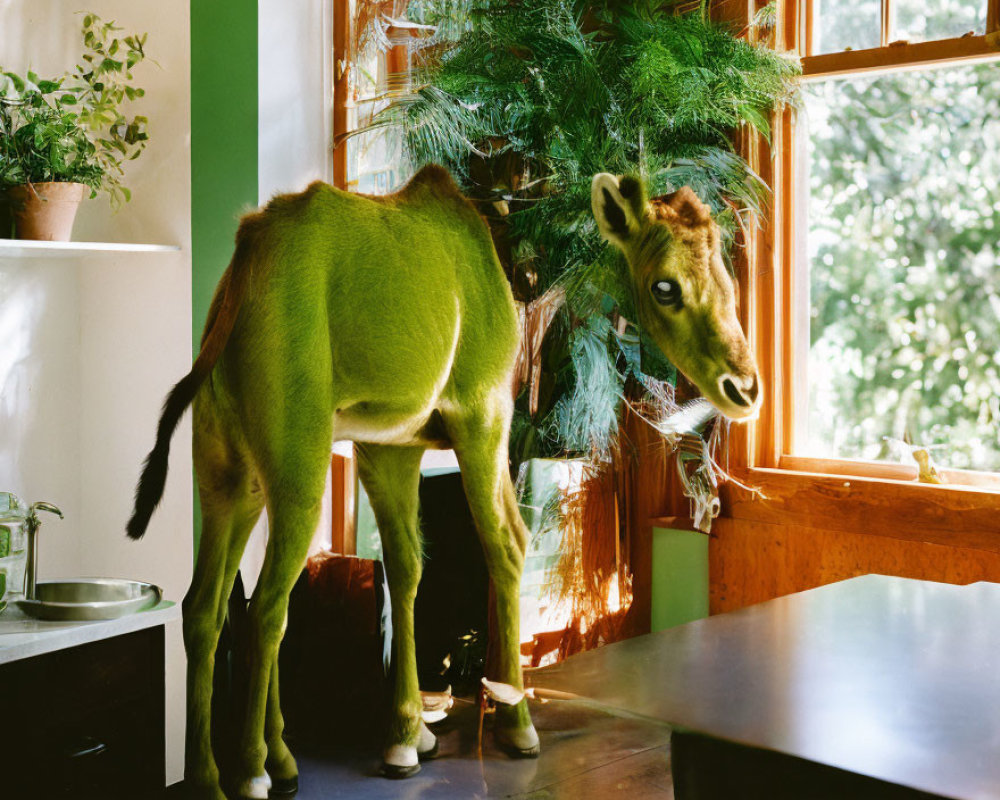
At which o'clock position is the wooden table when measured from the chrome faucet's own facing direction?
The wooden table is roughly at 2 o'clock from the chrome faucet.

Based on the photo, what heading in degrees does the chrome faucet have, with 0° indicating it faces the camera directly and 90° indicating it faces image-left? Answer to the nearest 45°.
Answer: approximately 270°

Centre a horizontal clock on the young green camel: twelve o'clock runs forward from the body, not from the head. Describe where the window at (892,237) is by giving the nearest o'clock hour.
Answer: The window is roughly at 1 o'clock from the young green camel.

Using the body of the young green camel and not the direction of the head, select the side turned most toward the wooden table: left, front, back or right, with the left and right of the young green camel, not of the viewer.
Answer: right

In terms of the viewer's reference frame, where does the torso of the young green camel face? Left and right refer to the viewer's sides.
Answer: facing away from the viewer and to the right of the viewer

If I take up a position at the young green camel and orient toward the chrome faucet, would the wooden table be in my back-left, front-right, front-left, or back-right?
back-left
